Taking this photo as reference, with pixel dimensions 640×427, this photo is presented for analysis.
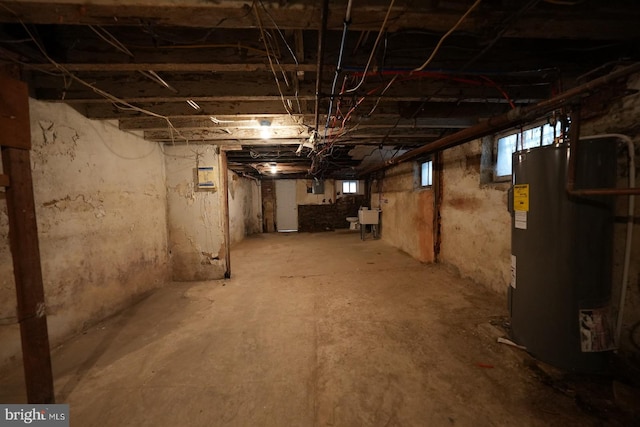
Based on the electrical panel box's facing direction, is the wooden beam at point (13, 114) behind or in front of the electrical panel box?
in front

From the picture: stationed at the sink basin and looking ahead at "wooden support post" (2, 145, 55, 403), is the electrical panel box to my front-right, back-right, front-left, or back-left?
front-right

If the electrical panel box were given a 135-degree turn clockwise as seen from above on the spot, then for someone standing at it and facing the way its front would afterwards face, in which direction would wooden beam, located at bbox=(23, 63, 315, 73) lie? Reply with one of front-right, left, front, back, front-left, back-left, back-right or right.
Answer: back-left

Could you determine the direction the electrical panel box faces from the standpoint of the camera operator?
facing the viewer

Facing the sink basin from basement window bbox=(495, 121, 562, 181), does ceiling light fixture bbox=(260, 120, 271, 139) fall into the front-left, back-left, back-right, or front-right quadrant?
front-left

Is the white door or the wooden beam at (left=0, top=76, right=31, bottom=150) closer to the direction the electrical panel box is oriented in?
the wooden beam

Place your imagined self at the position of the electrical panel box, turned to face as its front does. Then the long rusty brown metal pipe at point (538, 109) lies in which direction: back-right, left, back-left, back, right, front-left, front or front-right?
front-left

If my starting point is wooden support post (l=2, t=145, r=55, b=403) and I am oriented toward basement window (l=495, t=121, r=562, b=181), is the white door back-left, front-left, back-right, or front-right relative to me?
front-left
